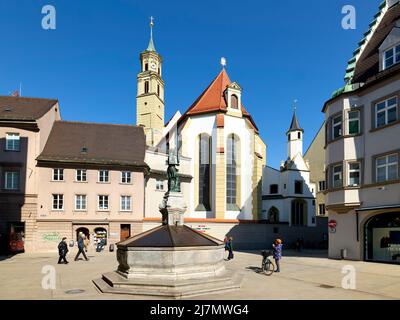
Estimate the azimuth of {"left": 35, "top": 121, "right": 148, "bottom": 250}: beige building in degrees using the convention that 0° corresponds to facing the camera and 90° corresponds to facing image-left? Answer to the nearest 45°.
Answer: approximately 0°

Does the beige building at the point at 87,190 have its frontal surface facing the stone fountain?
yes

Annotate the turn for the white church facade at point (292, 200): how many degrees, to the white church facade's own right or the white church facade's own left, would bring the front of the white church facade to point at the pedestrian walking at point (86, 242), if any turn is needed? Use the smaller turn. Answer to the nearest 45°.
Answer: approximately 45° to the white church facade's own right

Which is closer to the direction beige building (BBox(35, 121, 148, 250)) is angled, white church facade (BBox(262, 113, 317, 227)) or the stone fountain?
the stone fountain

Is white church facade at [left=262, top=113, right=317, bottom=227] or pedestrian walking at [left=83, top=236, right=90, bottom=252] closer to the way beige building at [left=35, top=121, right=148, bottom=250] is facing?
the pedestrian walking

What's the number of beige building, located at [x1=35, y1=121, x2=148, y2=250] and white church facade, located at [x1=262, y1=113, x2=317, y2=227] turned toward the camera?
2

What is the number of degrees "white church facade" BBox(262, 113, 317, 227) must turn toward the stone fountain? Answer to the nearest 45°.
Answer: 0° — it already faces it

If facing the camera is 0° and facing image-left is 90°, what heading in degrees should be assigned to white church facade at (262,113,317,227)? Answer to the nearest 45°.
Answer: approximately 0°

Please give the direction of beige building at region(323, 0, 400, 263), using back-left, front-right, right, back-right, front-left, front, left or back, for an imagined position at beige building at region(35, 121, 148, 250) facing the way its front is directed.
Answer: front-left
